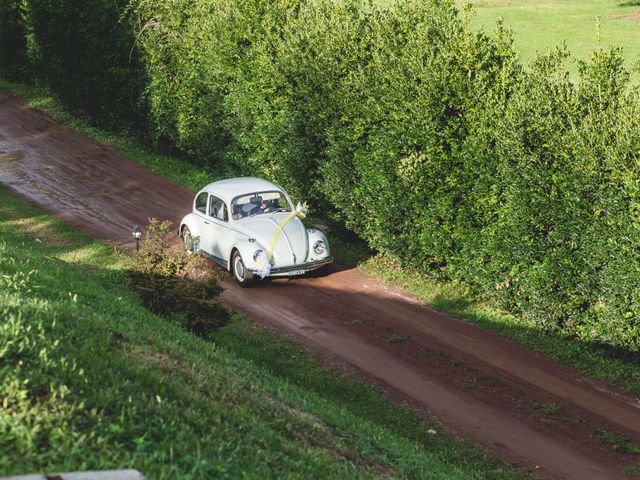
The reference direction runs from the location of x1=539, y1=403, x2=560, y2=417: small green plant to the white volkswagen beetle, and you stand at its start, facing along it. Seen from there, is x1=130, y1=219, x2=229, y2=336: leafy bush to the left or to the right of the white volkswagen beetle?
left

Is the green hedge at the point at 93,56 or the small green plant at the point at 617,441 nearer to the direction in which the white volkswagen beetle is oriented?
the small green plant

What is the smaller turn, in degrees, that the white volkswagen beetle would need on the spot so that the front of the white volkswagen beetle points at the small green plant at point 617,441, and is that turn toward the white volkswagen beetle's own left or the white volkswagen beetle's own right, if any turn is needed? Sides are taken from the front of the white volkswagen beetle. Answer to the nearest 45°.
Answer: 0° — it already faces it

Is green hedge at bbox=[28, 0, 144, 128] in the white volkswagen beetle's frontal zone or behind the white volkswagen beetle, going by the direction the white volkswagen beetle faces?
behind

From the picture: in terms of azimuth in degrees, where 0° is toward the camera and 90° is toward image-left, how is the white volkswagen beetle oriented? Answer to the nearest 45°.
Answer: approximately 315°

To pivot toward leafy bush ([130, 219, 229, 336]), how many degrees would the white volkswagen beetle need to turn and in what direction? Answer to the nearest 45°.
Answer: approximately 45° to its right

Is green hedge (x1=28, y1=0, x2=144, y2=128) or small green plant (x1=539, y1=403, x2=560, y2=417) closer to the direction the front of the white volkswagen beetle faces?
the small green plant

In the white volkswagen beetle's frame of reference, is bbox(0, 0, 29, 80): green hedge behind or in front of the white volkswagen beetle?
behind
